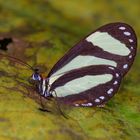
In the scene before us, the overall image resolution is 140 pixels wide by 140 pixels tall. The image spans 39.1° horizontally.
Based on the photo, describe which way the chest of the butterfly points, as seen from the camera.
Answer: to the viewer's left
